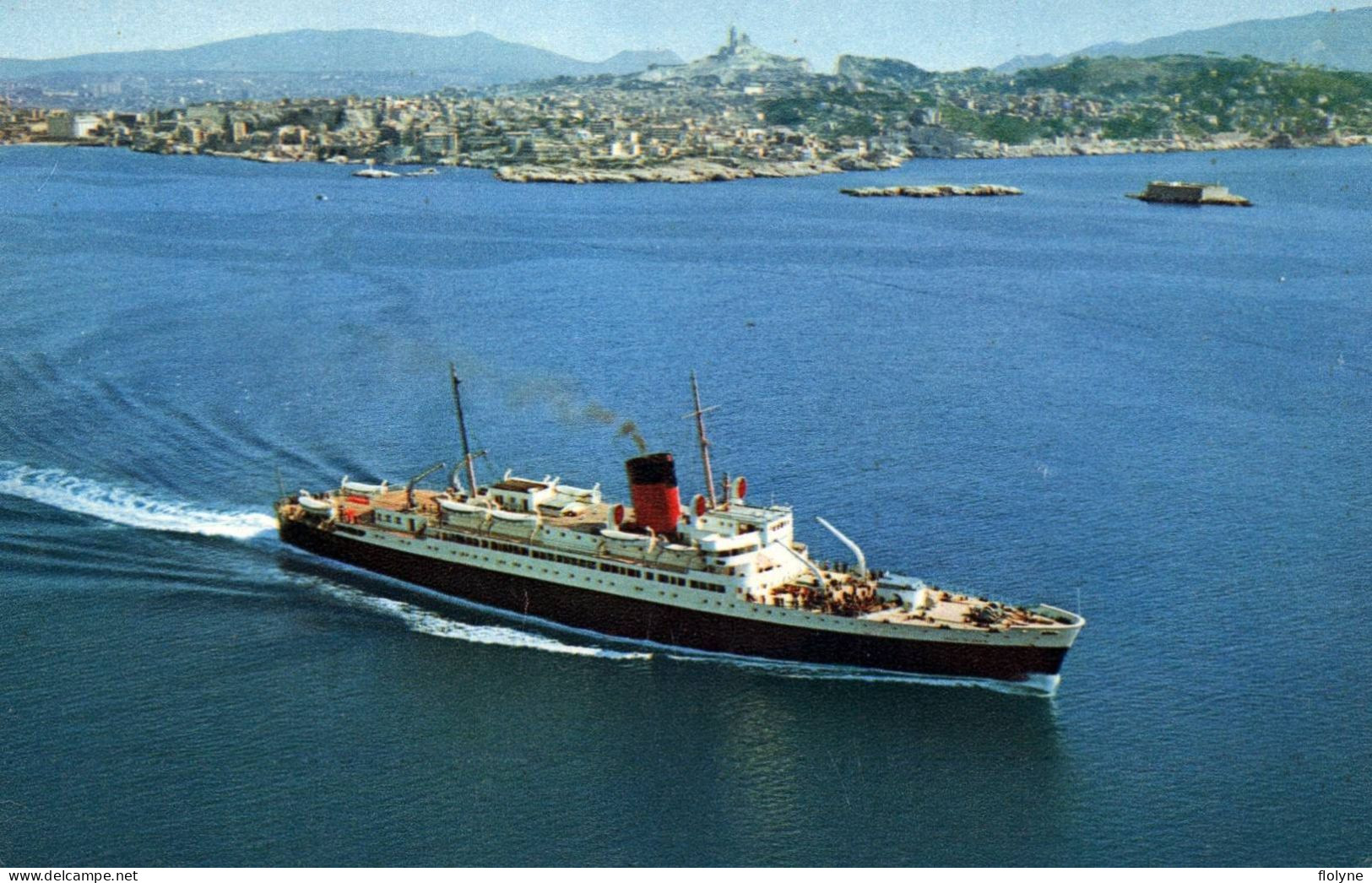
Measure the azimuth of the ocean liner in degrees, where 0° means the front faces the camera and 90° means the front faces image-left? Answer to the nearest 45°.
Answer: approximately 315°
